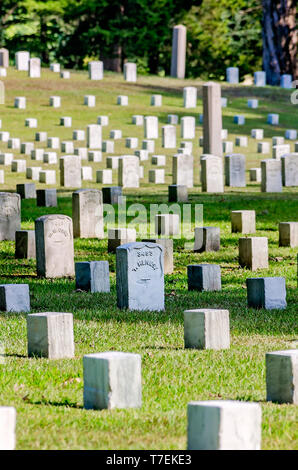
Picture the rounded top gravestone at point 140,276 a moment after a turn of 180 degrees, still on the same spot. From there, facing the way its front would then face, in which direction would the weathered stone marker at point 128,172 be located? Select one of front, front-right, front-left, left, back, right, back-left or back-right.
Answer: front-right

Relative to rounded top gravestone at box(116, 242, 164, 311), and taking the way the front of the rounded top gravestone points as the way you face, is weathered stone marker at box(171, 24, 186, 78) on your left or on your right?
on your left

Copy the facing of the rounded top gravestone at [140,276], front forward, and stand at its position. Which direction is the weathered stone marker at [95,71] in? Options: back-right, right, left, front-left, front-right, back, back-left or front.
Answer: back-left

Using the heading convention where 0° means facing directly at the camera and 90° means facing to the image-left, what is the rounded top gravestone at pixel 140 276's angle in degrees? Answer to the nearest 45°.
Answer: approximately 315°

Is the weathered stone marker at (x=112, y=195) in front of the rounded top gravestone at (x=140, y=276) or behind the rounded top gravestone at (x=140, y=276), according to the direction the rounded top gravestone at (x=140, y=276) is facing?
behind

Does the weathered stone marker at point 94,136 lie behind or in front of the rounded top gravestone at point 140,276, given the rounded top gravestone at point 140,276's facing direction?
behind

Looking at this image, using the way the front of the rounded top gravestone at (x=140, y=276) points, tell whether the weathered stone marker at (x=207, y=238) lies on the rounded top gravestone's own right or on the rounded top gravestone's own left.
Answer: on the rounded top gravestone's own left

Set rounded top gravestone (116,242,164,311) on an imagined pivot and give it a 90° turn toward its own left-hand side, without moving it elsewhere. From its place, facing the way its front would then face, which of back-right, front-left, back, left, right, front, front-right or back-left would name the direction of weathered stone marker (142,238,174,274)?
front-left
